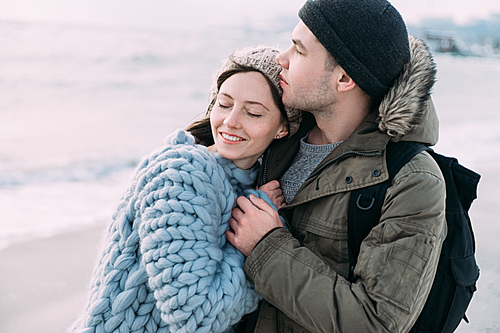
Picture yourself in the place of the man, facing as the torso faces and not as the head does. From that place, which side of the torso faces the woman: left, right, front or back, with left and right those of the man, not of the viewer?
front

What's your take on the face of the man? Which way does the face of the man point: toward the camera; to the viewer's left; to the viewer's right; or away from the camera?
to the viewer's left

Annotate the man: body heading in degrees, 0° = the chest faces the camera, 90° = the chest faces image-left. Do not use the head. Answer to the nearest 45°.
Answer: approximately 45°
